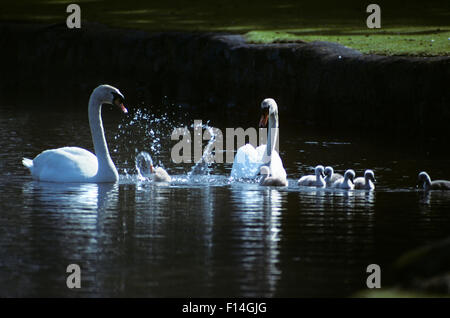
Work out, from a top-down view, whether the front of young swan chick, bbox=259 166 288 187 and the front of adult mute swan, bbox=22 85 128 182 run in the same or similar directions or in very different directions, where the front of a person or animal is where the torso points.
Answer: very different directions

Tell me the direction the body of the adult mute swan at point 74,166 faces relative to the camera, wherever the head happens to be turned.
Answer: to the viewer's right

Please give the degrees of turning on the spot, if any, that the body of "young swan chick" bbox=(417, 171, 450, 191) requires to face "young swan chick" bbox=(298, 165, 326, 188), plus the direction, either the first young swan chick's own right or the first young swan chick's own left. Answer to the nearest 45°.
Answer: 0° — it already faces it

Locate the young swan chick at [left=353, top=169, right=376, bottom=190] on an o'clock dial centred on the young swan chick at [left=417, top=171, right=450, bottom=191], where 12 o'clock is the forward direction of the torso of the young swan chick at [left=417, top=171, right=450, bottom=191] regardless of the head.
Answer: the young swan chick at [left=353, top=169, right=376, bottom=190] is roughly at 12 o'clock from the young swan chick at [left=417, top=171, right=450, bottom=191].

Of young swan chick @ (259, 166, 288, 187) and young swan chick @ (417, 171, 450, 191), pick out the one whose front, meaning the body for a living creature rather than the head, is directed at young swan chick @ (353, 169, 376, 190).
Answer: young swan chick @ (417, 171, 450, 191)

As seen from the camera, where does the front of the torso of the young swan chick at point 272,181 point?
to the viewer's left

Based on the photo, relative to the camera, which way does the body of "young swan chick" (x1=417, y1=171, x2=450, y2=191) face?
to the viewer's left
